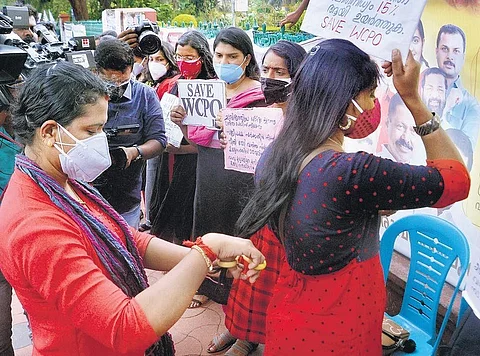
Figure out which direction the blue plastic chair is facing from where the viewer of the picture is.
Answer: facing the viewer and to the left of the viewer

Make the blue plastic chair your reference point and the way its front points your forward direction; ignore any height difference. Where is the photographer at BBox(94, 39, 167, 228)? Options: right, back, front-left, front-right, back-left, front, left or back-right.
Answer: front-right

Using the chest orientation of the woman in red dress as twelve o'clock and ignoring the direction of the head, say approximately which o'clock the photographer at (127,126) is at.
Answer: The photographer is roughly at 9 o'clock from the woman in red dress.

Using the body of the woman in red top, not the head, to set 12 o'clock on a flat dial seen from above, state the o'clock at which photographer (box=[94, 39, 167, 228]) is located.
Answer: The photographer is roughly at 9 o'clock from the woman in red top.

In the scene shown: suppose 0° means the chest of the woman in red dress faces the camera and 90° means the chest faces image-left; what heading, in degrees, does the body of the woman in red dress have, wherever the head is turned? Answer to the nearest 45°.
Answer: approximately 225°

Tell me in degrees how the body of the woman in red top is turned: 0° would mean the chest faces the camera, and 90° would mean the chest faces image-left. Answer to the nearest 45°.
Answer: approximately 270°

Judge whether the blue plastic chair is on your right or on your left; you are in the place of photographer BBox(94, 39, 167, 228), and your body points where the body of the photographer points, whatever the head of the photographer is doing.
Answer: on your left

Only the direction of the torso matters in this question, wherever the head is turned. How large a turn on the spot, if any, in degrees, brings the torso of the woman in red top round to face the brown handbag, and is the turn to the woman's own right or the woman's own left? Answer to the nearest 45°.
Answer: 0° — they already face it
